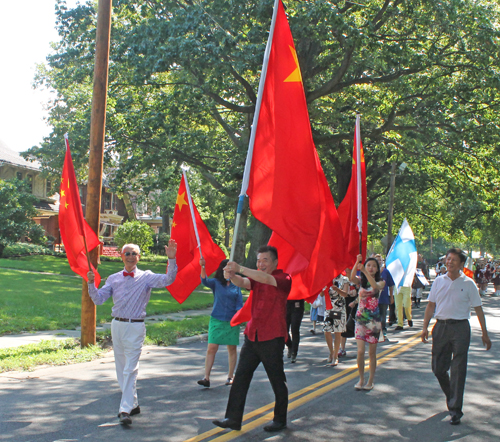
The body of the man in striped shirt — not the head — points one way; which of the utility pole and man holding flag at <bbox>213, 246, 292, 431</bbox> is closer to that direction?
the man holding flag

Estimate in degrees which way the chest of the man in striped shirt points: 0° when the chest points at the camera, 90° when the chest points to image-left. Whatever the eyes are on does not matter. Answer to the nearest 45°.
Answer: approximately 0°

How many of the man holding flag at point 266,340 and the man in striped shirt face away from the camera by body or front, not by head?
0

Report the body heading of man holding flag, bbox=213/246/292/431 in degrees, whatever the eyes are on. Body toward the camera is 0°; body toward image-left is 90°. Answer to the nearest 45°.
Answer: approximately 45°

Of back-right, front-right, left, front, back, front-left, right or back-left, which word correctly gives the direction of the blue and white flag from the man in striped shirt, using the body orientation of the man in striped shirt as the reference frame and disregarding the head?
back-left

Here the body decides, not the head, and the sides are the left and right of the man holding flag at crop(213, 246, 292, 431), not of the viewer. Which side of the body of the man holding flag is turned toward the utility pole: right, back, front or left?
right

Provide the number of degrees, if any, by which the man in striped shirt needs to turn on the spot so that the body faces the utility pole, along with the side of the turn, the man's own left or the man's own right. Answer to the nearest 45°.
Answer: approximately 180°

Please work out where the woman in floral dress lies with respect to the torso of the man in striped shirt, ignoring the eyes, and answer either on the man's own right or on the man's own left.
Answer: on the man's own left
